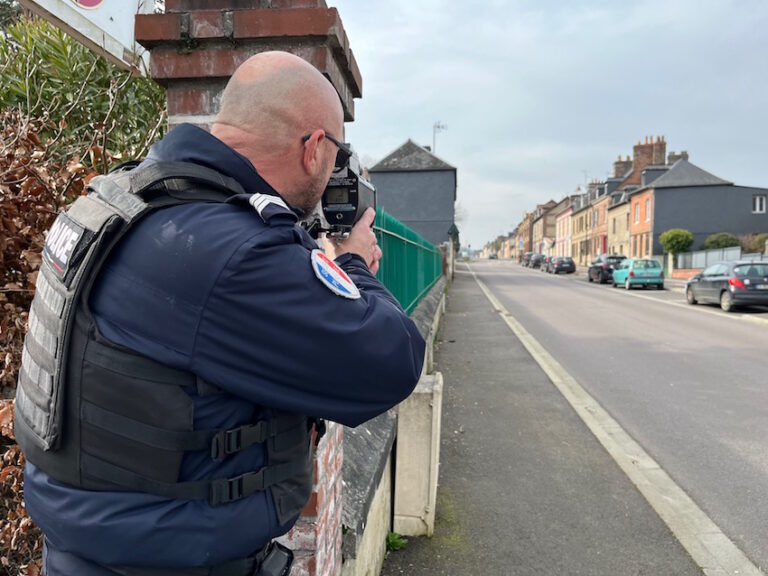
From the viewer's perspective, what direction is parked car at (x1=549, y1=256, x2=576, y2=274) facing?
away from the camera

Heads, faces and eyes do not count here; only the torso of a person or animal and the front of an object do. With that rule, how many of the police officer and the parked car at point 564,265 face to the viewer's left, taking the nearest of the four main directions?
0

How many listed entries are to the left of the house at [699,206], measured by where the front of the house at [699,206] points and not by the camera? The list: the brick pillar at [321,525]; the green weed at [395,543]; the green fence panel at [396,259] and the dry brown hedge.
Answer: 4

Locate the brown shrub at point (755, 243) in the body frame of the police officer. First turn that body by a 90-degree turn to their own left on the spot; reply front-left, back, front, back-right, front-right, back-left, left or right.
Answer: right

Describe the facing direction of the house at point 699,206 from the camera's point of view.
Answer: facing to the left of the viewer

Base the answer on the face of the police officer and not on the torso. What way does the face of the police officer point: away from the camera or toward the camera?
away from the camera

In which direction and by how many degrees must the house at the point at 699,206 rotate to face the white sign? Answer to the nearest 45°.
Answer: approximately 90° to its left

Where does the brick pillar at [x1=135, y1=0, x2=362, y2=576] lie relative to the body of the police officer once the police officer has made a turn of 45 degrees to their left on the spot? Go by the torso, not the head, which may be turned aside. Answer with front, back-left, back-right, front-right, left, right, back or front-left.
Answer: front

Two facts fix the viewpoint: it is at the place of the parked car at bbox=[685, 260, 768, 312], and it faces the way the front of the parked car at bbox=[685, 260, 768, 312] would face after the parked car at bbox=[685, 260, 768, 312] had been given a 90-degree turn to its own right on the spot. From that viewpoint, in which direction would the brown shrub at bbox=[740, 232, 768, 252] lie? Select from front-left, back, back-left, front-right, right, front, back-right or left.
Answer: front-left

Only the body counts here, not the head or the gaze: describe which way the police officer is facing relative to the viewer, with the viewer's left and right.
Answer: facing away from the viewer and to the right of the viewer
